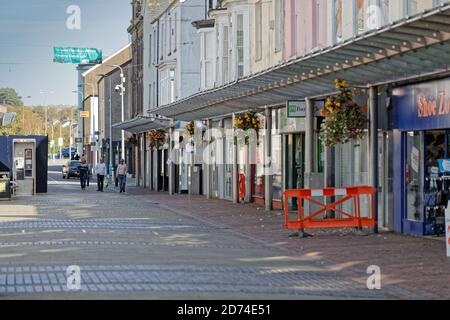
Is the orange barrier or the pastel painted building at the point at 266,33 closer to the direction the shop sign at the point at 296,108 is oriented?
the orange barrier

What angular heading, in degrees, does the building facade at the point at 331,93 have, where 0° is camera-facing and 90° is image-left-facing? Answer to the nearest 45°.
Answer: approximately 45°

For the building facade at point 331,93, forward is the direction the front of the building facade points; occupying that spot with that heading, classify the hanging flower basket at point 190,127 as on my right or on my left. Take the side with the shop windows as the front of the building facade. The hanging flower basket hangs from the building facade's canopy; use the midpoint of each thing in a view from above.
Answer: on my right

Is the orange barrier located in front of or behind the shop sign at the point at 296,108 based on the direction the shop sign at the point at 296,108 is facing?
in front
